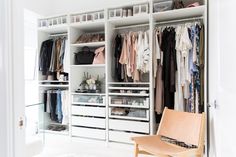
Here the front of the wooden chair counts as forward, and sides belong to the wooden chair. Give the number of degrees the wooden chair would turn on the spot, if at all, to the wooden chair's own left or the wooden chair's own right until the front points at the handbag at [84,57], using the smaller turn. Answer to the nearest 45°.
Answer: approximately 90° to the wooden chair's own right

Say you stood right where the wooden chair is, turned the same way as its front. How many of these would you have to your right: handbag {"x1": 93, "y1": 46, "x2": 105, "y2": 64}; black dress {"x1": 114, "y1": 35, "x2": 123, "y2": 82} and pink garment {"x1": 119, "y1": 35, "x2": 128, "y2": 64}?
3

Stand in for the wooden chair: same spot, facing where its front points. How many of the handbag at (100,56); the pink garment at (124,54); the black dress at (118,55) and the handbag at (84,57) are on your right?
4

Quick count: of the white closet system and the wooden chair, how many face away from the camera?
0

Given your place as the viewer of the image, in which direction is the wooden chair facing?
facing the viewer and to the left of the viewer

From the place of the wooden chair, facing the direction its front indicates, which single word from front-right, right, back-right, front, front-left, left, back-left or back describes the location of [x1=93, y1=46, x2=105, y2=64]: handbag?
right

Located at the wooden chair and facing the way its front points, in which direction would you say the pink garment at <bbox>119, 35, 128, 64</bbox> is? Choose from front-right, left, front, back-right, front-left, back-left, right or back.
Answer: right
